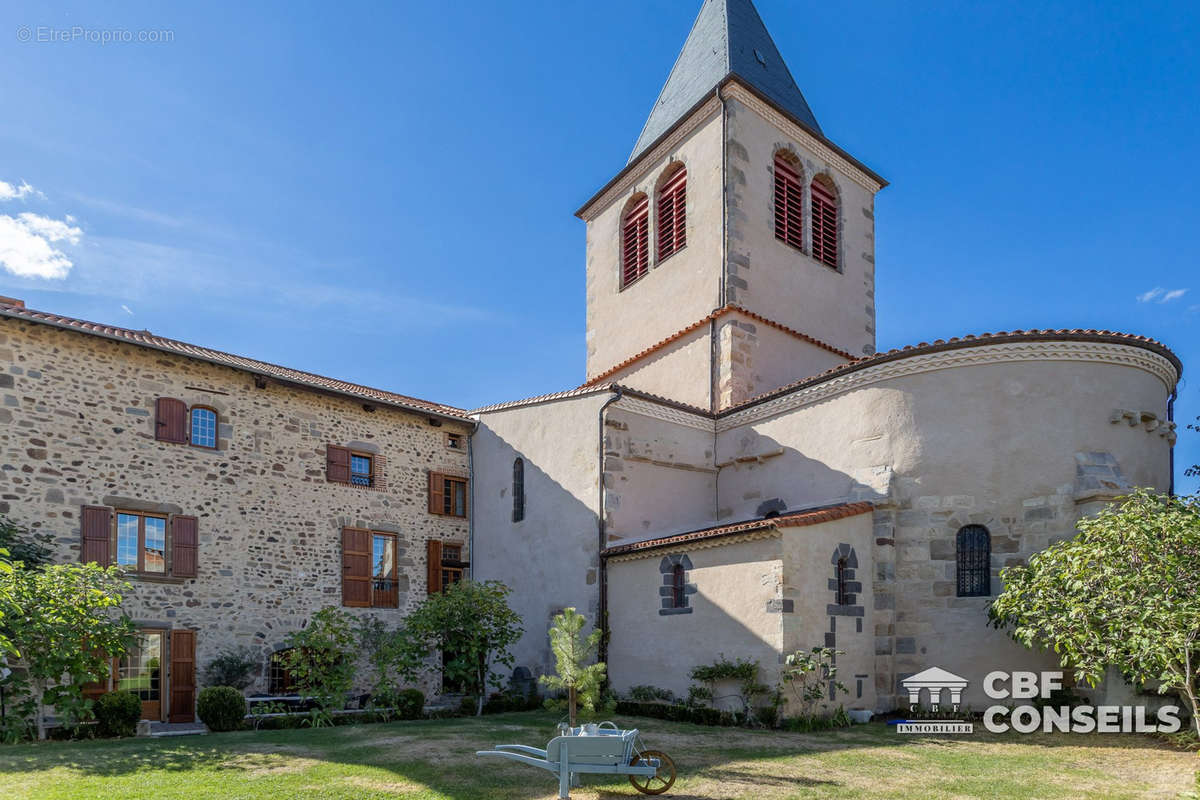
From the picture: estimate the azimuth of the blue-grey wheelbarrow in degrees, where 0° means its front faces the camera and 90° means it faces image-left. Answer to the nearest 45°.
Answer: approximately 270°

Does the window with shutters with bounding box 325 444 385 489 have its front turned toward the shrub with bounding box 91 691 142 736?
no

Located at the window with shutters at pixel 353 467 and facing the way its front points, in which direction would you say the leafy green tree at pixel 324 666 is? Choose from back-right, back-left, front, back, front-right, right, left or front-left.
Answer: front-right

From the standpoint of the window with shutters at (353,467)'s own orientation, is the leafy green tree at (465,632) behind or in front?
in front

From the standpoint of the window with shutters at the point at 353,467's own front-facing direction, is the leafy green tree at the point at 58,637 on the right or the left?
on its right

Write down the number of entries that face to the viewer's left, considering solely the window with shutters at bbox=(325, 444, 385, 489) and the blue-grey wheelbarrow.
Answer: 0

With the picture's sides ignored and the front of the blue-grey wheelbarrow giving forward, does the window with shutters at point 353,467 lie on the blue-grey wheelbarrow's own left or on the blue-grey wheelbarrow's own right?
on the blue-grey wheelbarrow's own left

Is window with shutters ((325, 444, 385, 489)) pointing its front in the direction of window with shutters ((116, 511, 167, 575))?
no

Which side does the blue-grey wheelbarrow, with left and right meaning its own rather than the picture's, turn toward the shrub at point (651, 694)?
left

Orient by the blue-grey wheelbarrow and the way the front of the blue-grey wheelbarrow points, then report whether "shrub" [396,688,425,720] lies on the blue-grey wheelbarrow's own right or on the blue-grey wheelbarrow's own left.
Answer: on the blue-grey wheelbarrow's own left

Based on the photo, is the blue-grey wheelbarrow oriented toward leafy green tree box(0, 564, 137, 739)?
no
